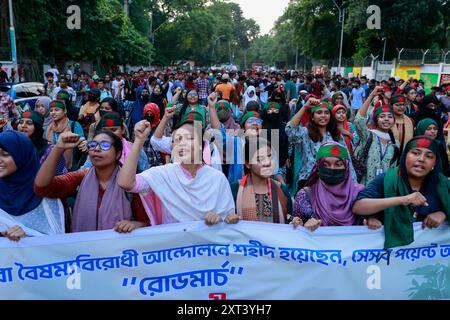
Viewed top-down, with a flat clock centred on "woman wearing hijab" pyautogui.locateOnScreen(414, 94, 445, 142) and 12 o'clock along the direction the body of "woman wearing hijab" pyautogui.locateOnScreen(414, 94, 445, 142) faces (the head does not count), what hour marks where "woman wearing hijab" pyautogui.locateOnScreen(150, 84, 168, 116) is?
"woman wearing hijab" pyautogui.locateOnScreen(150, 84, 168, 116) is roughly at 3 o'clock from "woman wearing hijab" pyautogui.locateOnScreen(414, 94, 445, 142).

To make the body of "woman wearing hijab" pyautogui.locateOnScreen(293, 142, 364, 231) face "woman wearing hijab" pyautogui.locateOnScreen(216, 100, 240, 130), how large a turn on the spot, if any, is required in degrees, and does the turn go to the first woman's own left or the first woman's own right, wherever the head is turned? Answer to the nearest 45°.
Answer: approximately 135° to the first woman's own right

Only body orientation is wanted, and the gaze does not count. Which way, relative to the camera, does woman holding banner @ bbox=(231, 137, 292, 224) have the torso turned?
toward the camera

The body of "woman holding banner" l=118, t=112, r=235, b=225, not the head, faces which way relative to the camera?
toward the camera

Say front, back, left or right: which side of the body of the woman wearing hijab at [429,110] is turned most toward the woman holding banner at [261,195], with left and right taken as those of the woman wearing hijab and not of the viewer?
front

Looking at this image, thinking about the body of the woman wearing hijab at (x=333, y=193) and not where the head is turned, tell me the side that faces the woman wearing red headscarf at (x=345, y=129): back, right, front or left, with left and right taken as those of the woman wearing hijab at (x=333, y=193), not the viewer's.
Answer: back

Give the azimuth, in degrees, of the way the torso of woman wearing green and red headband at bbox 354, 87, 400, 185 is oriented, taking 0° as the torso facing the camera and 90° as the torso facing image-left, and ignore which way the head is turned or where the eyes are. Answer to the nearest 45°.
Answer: approximately 0°

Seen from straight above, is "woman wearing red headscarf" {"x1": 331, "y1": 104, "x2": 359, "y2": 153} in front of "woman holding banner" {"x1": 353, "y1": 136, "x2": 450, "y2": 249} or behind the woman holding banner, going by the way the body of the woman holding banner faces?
behind
